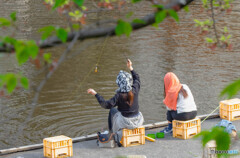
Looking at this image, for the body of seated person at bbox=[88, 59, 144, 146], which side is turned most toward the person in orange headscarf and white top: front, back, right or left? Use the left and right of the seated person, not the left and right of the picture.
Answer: right

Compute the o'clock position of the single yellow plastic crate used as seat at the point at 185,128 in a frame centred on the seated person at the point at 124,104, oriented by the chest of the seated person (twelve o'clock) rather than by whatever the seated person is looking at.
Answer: The single yellow plastic crate used as seat is roughly at 4 o'clock from the seated person.

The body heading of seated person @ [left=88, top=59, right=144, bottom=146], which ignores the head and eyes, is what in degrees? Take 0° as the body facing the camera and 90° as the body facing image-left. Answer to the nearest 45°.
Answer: approximately 135°

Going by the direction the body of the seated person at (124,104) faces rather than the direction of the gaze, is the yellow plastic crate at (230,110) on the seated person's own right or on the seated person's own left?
on the seated person's own right

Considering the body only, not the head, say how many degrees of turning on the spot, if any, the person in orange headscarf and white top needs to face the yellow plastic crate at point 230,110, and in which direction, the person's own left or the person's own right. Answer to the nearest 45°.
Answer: approximately 135° to the person's own right

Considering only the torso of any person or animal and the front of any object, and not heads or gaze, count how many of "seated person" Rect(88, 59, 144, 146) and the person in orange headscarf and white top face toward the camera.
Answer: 0

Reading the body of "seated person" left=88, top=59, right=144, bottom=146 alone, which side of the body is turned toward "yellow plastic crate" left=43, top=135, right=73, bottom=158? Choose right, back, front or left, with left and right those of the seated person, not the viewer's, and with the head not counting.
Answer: left

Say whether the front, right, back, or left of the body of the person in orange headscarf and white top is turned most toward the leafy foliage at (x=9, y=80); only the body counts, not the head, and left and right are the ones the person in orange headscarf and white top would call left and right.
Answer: left

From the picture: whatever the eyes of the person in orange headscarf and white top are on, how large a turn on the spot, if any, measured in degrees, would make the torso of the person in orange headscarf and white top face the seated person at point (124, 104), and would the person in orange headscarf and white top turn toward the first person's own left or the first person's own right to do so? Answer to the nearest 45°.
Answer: approximately 45° to the first person's own left

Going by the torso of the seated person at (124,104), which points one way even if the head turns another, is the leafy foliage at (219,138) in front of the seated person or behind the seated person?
behind
